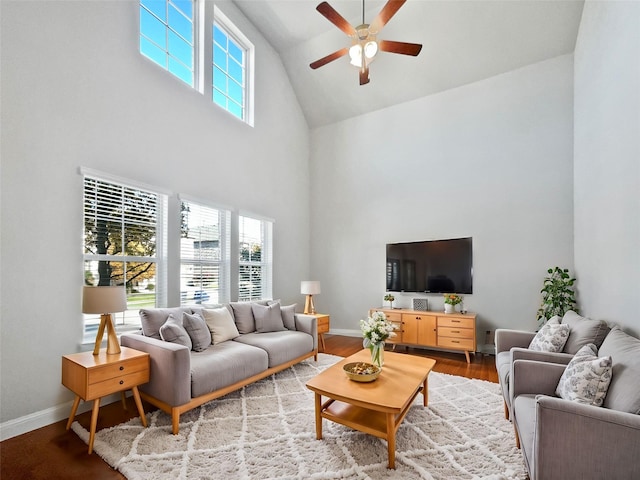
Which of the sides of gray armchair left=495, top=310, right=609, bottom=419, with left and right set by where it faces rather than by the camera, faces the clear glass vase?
front

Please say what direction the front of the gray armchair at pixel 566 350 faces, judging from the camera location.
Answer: facing to the left of the viewer

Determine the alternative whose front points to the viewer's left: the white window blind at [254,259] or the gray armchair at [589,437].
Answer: the gray armchair

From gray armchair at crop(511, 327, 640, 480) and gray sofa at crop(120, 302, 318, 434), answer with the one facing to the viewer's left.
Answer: gray armchair at crop(511, 327, 640, 480)

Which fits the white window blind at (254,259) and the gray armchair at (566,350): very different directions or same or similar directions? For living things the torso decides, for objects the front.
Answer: very different directions

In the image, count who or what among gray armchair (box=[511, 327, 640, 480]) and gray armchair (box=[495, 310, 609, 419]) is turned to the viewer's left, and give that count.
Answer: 2

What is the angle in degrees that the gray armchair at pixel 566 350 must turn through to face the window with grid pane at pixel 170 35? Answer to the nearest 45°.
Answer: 0° — it already faces it

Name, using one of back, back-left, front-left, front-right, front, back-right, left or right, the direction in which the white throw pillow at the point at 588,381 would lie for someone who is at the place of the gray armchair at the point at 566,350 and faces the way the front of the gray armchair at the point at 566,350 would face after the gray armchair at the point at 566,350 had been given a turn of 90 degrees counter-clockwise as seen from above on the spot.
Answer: front

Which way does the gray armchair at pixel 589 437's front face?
to the viewer's left

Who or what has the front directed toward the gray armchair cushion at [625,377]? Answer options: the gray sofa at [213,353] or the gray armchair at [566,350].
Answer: the gray sofa

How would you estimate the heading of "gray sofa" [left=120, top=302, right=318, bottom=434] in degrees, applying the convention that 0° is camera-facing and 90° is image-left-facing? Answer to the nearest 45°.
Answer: approximately 315°

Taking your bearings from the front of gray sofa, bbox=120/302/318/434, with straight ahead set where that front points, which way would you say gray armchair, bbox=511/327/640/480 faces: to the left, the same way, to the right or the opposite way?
the opposite way

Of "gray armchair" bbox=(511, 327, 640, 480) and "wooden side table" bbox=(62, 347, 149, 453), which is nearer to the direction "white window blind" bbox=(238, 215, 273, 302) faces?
the gray armchair

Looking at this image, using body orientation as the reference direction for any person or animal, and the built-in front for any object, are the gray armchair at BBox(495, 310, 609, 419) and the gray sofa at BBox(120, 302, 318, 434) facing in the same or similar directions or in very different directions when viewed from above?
very different directions
